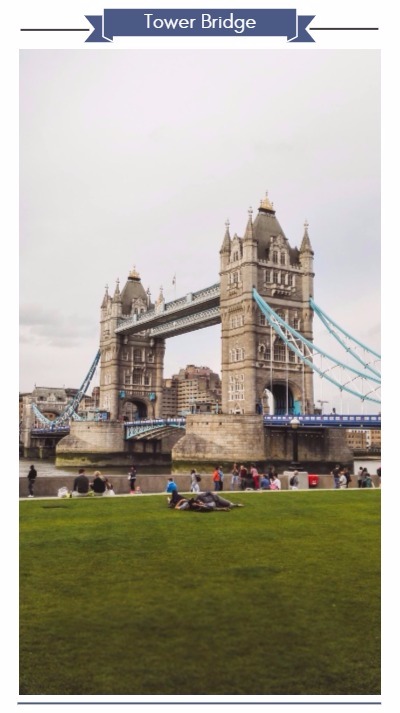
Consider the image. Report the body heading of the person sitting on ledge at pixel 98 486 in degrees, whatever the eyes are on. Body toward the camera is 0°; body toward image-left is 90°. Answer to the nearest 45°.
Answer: approximately 180°

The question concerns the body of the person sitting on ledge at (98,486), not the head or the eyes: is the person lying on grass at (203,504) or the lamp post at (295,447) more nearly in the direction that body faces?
the lamp post

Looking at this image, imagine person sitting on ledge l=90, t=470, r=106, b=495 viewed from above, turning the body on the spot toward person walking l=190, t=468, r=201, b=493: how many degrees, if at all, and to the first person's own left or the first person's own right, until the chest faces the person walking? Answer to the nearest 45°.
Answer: approximately 45° to the first person's own right
